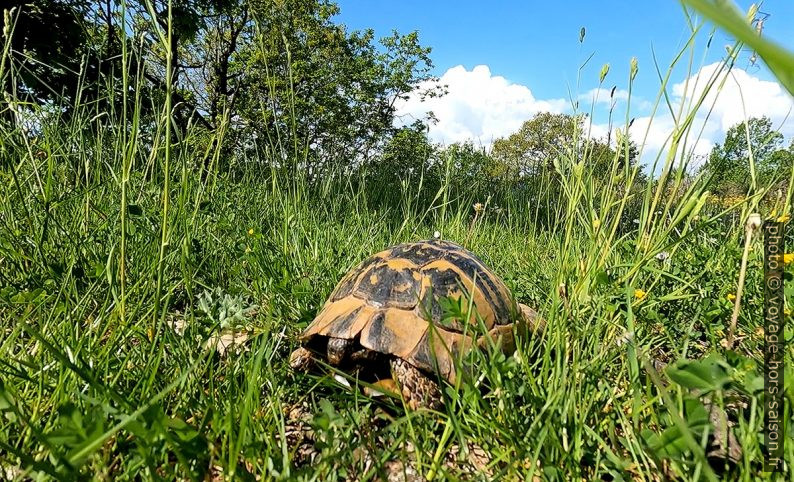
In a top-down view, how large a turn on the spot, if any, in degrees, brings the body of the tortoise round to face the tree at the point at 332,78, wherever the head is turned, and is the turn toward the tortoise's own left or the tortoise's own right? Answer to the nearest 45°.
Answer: approximately 135° to the tortoise's own right

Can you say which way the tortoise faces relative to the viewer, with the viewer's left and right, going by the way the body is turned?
facing the viewer and to the left of the viewer
